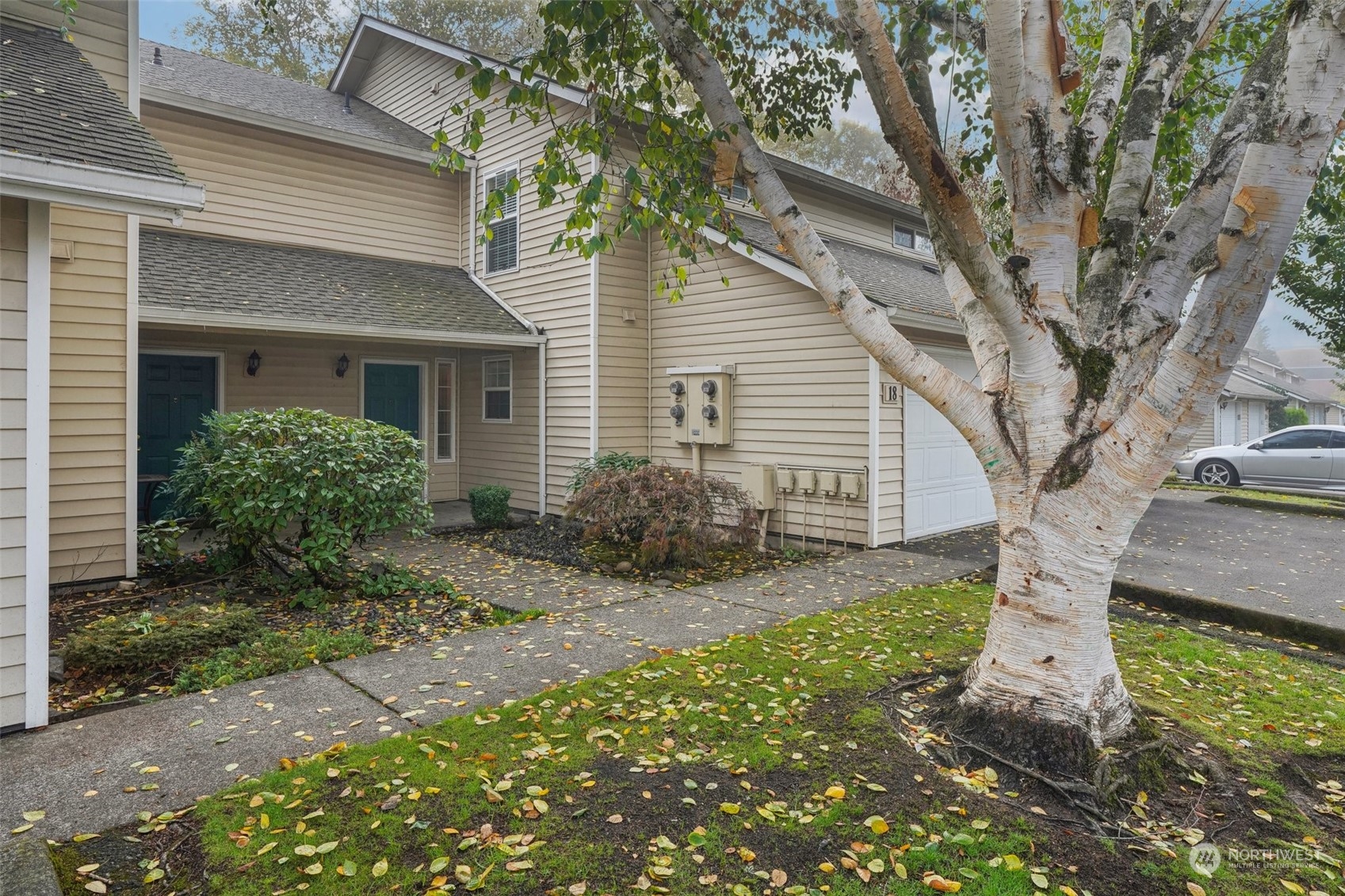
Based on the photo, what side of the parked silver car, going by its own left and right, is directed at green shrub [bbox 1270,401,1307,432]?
right

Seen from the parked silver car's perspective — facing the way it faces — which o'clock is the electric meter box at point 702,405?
The electric meter box is roughly at 10 o'clock from the parked silver car.

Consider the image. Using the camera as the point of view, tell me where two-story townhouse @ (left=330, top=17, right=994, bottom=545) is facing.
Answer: facing the viewer and to the right of the viewer

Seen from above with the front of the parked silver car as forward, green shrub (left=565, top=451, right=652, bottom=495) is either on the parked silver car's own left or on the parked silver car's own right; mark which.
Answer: on the parked silver car's own left

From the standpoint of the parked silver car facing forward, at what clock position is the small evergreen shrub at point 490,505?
The small evergreen shrub is roughly at 10 o'clock from the parked silver car.

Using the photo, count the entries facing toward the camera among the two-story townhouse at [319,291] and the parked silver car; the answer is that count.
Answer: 1

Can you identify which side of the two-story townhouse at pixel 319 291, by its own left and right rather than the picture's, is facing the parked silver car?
left

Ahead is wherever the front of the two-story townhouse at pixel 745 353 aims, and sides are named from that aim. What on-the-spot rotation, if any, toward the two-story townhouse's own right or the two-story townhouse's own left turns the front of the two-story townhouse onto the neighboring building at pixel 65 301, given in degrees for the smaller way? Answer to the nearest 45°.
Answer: approximately 90° to the two-story townhouse's own right

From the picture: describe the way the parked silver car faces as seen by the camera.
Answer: facing to the left of the viewer
